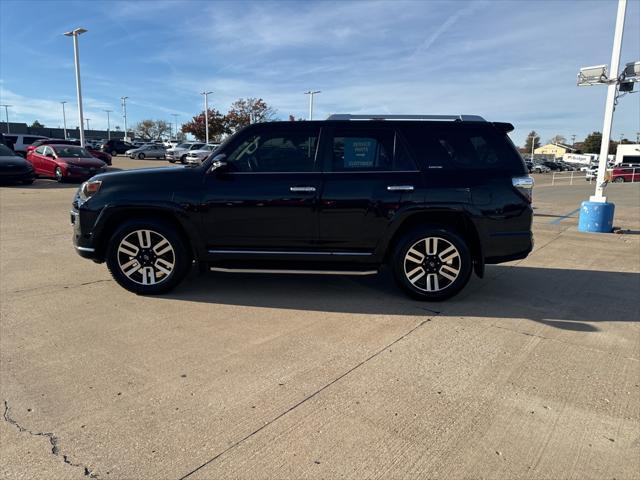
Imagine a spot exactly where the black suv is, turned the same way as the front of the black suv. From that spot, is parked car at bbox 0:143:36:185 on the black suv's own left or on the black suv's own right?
on the black suv's own right

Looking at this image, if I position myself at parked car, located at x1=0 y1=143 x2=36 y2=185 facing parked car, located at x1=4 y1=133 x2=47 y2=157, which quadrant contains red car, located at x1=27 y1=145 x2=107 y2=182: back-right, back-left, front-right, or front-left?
front-right

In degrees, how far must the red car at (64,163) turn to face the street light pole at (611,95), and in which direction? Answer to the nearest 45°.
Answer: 0° — it already faces it

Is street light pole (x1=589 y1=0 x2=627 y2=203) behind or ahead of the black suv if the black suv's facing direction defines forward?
behind

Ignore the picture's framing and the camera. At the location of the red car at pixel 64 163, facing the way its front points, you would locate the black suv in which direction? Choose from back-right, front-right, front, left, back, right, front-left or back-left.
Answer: front-right

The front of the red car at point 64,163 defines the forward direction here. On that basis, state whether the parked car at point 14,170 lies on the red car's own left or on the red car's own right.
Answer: on the red car's own right

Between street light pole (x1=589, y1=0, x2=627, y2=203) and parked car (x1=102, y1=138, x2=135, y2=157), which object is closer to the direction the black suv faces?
the parked car

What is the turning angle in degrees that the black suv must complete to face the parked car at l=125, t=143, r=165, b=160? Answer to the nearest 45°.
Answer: approximately 90° to its right

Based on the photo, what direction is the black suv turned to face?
to the viewer's left

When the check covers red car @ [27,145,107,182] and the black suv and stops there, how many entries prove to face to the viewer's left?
1

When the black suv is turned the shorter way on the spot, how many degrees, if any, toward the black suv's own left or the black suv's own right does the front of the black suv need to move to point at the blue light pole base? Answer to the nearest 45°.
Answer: approximately 135° to the black suv's own right

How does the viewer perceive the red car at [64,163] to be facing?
facing the viewer and to the right of the viewer

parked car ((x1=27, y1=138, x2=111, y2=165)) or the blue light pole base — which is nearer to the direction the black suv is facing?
the parked car

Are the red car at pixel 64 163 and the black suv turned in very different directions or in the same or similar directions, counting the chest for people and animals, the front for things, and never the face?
very different directions
